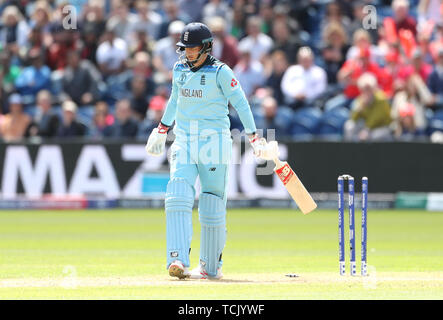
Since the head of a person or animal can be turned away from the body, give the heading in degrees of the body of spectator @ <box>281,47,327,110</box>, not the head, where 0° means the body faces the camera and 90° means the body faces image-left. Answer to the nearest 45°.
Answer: approximately 0°

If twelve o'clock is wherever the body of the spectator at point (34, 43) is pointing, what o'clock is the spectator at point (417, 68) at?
the spectator at point (417, 68) is roughly at 10 o'clock from the spectator at point (34, 43).

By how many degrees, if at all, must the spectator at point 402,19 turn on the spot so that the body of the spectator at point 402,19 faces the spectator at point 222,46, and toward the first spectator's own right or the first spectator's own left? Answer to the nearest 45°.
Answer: approximately 90° to the first spectator's own right

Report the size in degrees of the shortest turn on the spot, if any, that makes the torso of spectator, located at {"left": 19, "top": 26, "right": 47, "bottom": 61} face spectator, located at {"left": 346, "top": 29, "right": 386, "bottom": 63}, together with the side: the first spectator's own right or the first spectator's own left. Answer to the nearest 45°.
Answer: approximately 45° to the first spectator's own left

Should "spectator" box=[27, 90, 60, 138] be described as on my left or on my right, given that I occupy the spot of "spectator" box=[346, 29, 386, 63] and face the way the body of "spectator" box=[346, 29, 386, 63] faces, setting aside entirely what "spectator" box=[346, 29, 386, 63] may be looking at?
on my right

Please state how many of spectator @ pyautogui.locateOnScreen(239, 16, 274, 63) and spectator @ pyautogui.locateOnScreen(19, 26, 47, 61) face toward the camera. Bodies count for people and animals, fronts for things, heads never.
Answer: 2

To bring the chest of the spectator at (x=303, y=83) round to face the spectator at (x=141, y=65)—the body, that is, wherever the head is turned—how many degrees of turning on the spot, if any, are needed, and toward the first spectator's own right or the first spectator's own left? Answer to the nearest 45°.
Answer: approximately 90° to the first spectator's own right
